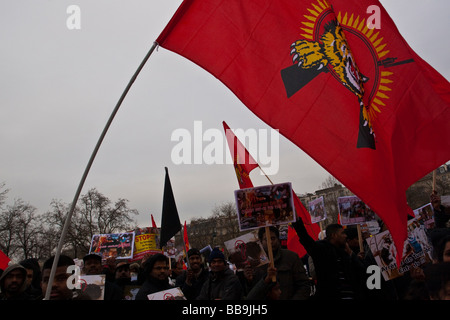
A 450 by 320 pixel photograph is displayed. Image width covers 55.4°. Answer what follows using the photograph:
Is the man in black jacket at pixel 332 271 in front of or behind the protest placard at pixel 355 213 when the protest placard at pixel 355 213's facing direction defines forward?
in front

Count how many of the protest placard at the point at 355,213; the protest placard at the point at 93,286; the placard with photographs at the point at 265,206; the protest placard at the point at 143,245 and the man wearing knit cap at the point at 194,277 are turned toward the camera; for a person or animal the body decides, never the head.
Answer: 5

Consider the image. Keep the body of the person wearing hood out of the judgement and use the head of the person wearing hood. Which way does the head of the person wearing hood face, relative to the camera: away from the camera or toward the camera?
toward the camera

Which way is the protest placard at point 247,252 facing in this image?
toward the camera

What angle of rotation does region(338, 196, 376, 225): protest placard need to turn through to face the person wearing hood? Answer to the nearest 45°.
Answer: approximately 45° to its right

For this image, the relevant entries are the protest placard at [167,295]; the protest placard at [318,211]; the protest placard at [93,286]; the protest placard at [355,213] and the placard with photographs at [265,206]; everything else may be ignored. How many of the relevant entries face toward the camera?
5

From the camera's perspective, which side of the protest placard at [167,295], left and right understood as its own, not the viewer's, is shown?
front

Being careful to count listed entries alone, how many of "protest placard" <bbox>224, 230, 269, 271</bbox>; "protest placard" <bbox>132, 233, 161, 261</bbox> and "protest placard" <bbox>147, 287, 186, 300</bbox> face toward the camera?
3

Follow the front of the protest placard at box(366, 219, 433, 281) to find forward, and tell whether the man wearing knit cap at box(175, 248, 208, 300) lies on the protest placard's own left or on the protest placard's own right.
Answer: on the protest placard's own right

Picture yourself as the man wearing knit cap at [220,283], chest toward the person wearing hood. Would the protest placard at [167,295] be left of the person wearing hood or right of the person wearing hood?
left

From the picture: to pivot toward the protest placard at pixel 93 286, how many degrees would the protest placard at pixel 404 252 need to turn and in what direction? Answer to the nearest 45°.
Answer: approximately 45° to its right

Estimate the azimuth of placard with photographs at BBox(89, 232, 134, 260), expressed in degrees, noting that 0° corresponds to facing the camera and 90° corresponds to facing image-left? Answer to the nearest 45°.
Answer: approximately 0°

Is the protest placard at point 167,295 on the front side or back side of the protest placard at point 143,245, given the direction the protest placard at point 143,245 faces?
on the front side

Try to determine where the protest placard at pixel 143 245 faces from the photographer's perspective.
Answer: facing the viewer

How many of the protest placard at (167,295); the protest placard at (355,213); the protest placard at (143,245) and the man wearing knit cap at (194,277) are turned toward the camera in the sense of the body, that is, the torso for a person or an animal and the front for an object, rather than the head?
4

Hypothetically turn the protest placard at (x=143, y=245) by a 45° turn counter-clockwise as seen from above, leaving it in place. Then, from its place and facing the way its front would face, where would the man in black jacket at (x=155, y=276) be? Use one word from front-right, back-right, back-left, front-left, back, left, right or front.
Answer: front-right
